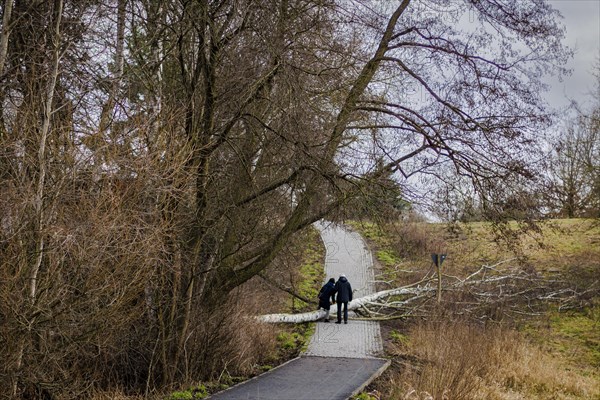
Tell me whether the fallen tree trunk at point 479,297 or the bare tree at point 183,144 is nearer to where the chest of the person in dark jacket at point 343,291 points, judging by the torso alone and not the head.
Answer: the fallen tree trunk

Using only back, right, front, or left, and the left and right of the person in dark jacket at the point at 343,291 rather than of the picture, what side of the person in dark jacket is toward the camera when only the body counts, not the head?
back

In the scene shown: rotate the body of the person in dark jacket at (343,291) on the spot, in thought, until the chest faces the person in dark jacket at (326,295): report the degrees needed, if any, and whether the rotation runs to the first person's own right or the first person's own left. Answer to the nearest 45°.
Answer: approximately 45° to the first person's own left

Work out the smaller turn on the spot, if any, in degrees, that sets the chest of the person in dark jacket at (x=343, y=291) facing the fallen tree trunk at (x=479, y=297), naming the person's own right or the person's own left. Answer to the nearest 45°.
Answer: approximately 45° to the person's own right
